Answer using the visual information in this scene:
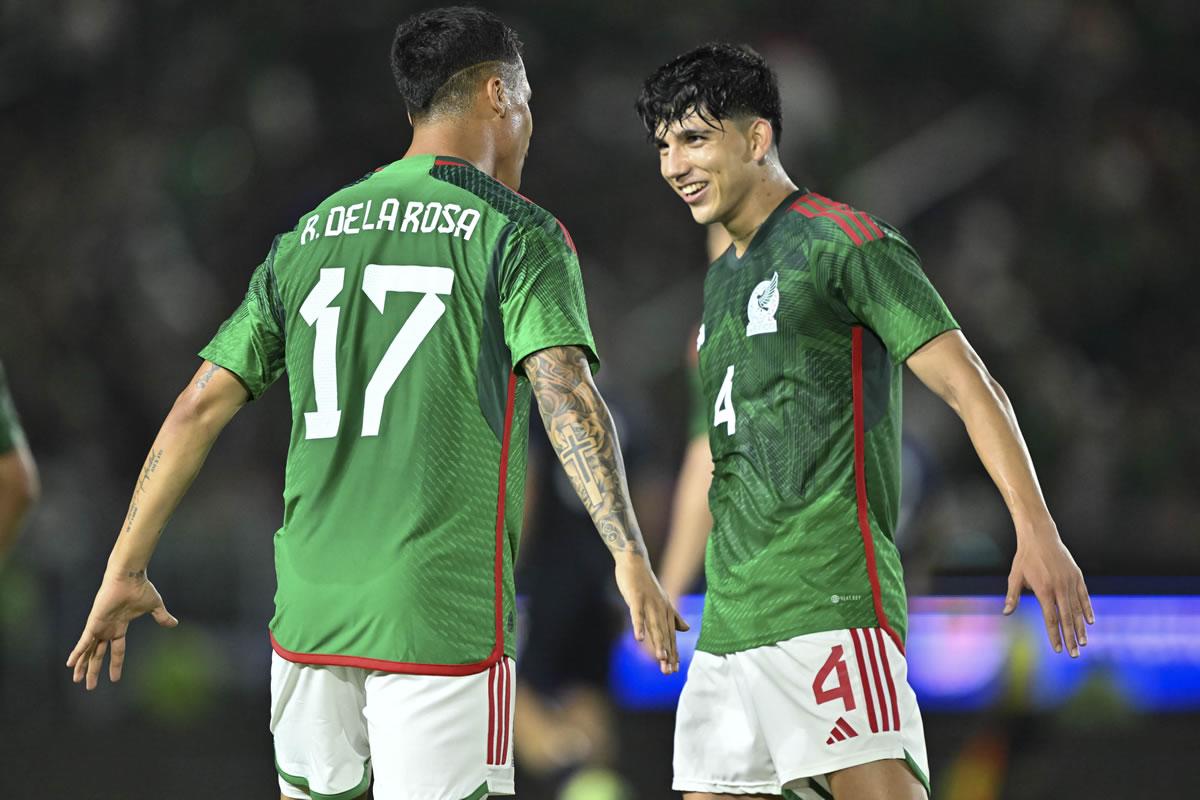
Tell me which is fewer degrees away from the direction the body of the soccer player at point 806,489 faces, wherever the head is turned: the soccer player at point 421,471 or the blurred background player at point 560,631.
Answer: the soccer player

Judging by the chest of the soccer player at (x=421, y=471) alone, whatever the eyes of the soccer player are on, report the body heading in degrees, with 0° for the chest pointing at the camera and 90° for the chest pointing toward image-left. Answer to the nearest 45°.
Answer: approximately 225°

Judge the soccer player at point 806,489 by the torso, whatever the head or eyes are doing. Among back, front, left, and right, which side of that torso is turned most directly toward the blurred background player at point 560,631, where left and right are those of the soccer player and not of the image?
right

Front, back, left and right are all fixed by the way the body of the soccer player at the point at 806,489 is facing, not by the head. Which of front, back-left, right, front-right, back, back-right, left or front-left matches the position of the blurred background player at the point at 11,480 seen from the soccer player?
front-right

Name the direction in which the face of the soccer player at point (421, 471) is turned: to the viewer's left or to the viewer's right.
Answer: to the viewer's right

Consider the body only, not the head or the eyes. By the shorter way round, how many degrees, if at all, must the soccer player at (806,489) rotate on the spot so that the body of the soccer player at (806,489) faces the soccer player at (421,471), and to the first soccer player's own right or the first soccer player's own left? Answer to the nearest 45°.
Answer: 0° — they already face them

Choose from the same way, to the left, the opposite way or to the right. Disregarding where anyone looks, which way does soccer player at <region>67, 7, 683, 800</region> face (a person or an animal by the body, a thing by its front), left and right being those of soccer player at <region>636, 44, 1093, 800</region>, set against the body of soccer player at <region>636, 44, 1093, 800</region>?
the opposite way

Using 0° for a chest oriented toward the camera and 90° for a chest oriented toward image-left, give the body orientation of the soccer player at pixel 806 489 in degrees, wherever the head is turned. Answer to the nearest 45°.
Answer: approximately 45°

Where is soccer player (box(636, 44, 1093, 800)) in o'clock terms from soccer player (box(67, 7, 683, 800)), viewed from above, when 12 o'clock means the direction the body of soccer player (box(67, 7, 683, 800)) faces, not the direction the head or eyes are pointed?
soccer player (box(636, 44, 1093, 800)) is roughly at 1 o'clock from soccer player (box(67, 7, 683, 800)).
